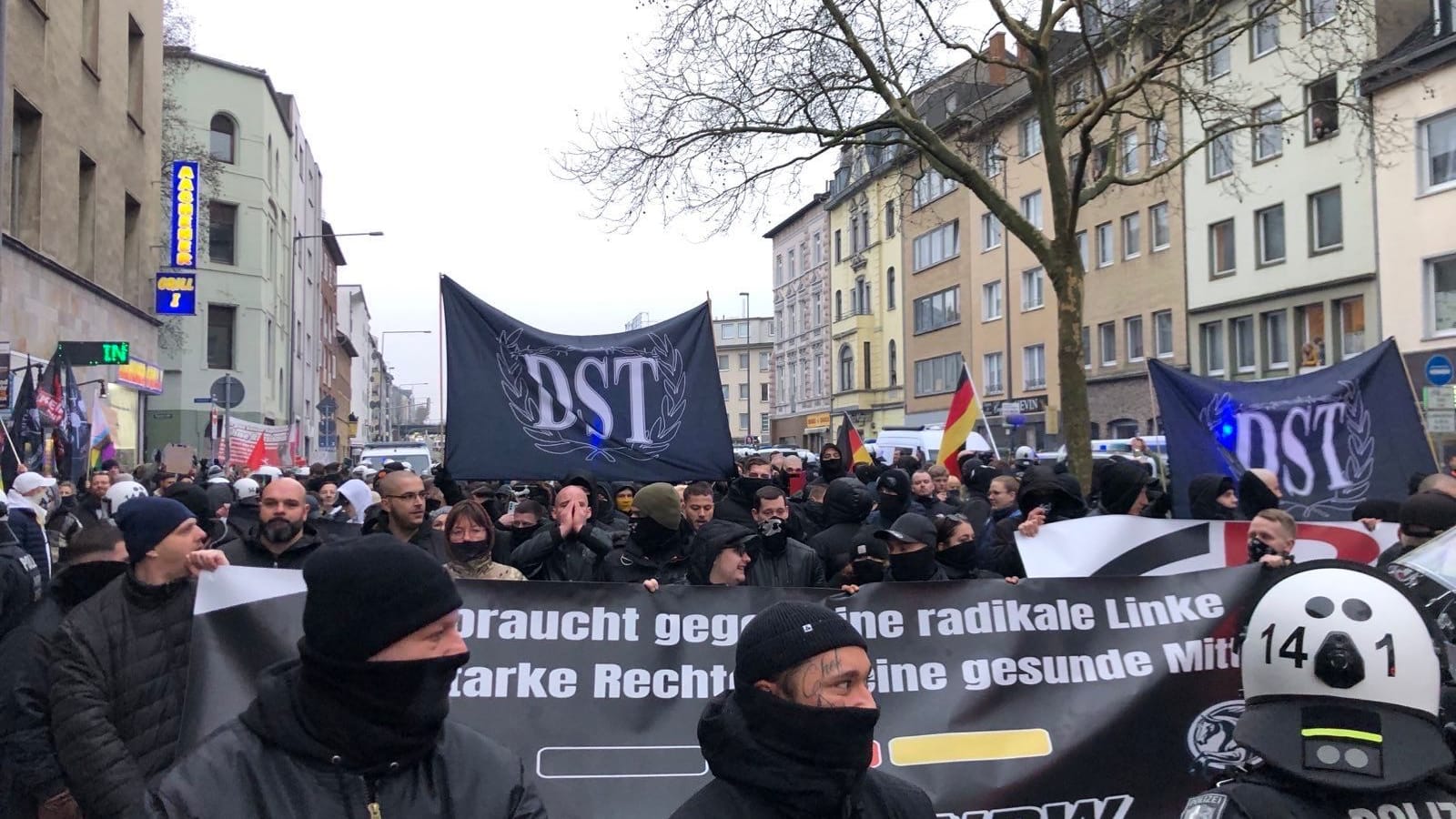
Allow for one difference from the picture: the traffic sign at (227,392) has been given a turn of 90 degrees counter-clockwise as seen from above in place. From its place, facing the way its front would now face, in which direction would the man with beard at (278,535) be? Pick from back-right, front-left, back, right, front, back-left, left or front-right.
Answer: left

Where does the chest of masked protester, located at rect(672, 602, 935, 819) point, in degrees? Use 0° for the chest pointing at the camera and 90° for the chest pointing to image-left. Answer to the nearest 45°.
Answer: approximately 315°

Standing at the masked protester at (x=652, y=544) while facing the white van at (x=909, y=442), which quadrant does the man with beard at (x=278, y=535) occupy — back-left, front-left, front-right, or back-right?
back-left

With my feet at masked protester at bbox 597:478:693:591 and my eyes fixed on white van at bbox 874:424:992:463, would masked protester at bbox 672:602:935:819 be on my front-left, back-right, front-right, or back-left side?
back-right

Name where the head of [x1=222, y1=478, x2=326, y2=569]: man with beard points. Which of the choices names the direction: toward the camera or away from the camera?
toward the camera

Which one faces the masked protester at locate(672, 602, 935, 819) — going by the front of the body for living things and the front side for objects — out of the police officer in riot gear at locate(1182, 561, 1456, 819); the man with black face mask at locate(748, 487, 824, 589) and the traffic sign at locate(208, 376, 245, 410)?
the man with black face mask

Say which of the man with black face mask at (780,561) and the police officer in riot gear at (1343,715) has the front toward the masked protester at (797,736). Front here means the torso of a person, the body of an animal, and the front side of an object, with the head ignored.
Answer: the man with black face mask

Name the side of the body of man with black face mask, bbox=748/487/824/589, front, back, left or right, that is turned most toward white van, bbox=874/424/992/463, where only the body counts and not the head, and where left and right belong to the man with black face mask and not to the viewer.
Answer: back

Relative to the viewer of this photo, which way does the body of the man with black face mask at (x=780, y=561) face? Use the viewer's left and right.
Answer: facing the viewer

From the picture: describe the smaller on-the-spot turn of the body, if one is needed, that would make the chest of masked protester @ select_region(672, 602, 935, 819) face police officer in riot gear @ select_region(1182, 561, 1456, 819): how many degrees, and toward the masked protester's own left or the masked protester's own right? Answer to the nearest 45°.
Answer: approximately 45° to the masked protester's own left

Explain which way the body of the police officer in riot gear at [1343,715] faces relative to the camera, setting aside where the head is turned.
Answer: away from the camera

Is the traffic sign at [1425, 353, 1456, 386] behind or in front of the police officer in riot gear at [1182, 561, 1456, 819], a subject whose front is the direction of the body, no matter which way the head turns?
in front

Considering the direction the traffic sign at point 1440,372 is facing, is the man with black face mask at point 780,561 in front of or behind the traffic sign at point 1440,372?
in front

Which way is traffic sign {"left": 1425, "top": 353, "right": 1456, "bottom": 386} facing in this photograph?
toward the camera

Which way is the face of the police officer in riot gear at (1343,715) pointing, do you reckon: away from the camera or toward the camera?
away from the camera
